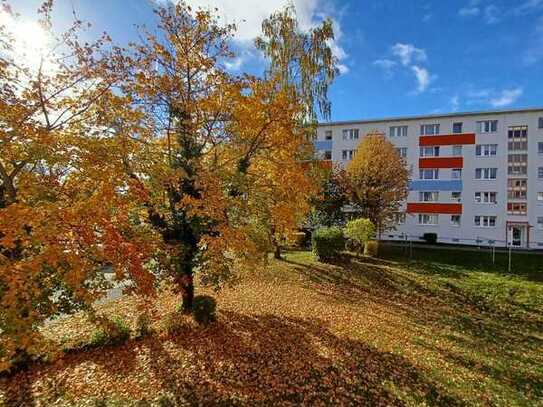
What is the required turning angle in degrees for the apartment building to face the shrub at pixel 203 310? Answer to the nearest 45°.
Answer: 0° — it already faces it

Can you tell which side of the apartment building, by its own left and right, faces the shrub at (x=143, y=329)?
front

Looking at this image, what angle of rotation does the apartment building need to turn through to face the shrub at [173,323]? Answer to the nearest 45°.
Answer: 0° — it already faces it

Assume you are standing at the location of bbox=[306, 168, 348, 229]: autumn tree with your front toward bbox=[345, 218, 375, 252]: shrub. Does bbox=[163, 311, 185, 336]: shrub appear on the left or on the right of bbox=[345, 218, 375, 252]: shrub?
right

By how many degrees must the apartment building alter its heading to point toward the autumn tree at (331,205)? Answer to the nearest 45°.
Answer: approximately 45° to its right

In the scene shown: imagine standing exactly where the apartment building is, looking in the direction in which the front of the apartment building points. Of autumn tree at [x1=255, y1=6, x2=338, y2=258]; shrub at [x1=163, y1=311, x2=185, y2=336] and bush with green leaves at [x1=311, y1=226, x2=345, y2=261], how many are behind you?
0

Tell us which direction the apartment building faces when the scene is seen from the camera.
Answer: facing the viewer

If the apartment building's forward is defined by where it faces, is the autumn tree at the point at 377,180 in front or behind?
in front

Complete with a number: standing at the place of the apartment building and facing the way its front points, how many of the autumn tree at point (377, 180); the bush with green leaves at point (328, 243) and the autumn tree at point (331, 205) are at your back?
0

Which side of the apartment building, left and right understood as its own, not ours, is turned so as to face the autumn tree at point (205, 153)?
front

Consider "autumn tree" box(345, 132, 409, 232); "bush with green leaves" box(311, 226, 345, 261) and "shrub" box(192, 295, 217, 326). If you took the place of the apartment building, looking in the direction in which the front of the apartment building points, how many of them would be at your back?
0

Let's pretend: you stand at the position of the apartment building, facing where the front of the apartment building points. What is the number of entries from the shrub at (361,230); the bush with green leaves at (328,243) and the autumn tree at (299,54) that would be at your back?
0
